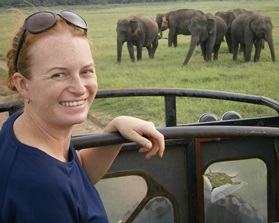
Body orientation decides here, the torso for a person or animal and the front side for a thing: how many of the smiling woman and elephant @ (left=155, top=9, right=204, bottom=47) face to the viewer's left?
1

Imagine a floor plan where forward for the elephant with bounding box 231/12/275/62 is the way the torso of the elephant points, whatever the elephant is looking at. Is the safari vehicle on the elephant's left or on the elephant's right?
on the elephant's right

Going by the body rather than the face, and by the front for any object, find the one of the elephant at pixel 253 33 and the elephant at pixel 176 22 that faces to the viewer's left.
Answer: the elephant at pixel 176 22

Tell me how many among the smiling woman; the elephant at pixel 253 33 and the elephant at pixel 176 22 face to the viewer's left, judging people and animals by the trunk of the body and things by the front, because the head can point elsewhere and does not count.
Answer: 1

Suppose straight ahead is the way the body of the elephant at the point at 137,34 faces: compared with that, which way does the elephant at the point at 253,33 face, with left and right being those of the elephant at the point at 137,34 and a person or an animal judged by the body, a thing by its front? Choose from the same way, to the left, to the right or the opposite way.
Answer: to the left

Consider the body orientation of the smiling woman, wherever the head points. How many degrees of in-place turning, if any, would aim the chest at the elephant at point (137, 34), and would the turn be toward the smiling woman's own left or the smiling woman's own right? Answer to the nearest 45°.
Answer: approximately 135° to the smiling woman's own left

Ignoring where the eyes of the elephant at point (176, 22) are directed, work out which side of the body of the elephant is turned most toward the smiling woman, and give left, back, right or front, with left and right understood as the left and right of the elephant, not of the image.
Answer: left

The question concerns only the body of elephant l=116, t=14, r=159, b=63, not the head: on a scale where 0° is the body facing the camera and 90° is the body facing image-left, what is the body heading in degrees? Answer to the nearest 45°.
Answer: approximately 45°

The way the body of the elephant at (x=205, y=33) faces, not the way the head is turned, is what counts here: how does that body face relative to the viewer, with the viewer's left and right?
facing the viewer and to the left of the viewer

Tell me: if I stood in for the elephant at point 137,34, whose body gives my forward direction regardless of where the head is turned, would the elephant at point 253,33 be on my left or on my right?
on my left

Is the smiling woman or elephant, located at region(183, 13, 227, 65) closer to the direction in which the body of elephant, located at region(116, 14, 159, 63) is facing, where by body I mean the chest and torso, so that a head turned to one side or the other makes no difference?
the smiling woman

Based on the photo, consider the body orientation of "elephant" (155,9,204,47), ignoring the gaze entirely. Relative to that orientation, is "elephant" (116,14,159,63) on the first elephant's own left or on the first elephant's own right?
on the first elephant's own left

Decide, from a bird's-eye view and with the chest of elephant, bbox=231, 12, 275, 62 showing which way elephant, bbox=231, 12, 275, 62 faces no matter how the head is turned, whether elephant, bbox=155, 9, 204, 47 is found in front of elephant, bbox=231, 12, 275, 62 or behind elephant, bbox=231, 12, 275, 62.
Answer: behind

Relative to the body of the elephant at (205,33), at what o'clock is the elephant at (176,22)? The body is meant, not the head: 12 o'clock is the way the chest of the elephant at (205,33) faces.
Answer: the elephant at (176,22) is roughly at 4 o'clock from the elephant at (205,33).

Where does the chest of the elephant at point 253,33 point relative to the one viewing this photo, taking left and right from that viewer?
facing the viewer and to the right of the viewer

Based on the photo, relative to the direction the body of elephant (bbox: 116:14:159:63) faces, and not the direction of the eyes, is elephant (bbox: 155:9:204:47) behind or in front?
behind

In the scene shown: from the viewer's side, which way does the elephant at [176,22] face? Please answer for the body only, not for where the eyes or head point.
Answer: to the viewer's left

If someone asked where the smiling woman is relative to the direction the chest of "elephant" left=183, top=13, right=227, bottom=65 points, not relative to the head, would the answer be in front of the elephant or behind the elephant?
in front
